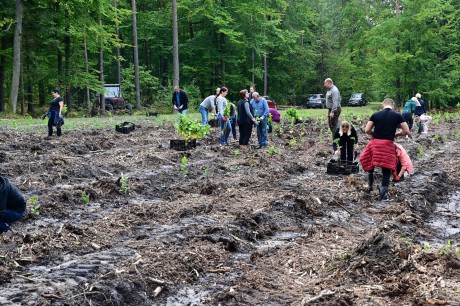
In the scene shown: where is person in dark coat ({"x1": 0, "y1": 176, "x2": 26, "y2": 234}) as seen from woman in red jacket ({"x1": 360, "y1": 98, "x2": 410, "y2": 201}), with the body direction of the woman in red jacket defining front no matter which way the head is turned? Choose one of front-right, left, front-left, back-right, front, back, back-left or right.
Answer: back-left

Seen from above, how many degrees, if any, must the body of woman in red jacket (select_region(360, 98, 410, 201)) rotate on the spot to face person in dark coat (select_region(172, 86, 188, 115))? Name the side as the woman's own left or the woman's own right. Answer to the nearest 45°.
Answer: approximately 45° to the woman's own left

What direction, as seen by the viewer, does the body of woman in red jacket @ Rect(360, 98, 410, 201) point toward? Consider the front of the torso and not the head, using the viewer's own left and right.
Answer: facing away from the viewer

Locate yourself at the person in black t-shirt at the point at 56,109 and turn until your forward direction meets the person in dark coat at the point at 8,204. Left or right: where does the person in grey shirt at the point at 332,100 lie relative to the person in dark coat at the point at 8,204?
left

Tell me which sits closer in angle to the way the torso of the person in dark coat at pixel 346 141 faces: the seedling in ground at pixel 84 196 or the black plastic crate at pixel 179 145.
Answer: the seedling in ground

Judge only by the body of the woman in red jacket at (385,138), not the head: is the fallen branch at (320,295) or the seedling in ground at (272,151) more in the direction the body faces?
the seedling in ground

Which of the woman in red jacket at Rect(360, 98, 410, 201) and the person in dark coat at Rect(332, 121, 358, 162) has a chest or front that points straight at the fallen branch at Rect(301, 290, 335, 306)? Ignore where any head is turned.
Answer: the person in dark coat

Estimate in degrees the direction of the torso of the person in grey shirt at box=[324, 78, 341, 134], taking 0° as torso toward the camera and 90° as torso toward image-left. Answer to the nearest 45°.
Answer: approximately 90°
